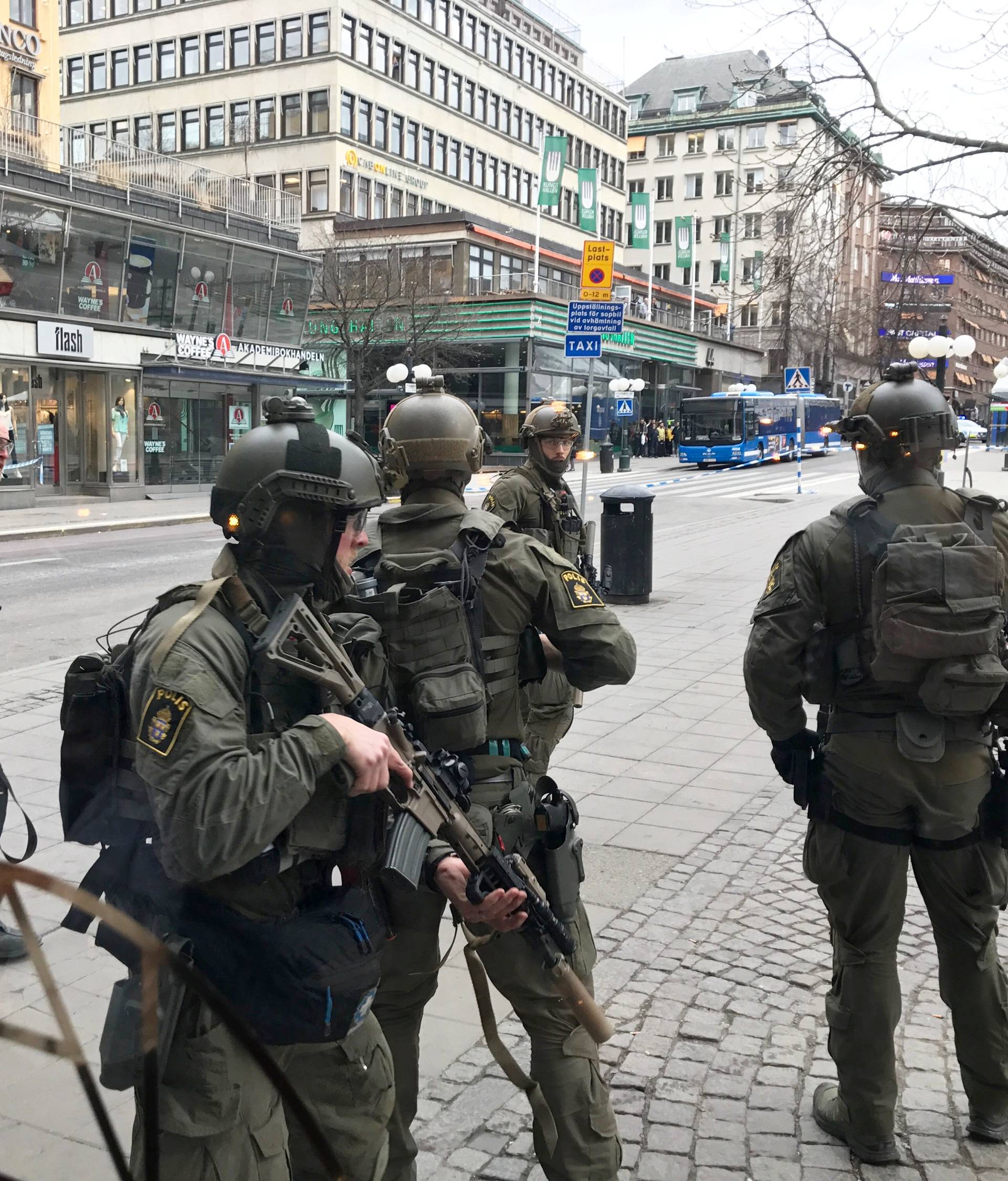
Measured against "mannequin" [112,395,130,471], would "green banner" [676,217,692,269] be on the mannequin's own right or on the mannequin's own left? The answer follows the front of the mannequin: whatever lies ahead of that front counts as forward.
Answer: on the mannequin's own left

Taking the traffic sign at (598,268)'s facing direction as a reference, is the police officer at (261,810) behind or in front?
in front

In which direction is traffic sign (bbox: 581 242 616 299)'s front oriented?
toward the camera

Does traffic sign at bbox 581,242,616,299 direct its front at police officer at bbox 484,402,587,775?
yes

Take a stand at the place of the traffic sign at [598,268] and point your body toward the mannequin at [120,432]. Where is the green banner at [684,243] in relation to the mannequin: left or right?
right

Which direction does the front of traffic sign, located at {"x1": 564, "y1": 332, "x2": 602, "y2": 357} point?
toward the camera

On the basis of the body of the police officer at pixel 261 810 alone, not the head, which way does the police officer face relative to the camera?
to the viewer's right

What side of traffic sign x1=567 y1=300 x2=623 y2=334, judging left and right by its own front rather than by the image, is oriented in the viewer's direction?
front

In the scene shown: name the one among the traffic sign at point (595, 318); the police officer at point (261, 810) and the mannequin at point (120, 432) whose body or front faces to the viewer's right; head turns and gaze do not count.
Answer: the police officer

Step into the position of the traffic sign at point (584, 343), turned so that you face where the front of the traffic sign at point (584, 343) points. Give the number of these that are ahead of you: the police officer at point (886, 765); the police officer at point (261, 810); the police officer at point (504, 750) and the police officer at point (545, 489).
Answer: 4

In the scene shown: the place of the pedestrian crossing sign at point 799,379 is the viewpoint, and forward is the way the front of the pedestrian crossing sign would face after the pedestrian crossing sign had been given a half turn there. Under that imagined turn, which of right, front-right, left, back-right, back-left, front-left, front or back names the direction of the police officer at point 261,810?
back

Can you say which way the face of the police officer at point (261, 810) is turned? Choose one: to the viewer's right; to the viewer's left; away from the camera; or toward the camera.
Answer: to the viewer's right

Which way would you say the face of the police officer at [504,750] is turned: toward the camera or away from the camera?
away from the camera

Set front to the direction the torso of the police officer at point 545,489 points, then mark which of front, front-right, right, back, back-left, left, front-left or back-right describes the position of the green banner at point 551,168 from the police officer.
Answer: back-left

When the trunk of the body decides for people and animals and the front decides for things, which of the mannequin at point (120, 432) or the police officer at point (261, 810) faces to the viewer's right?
the police officer

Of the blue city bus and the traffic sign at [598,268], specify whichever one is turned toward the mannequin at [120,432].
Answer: the blue city bus
